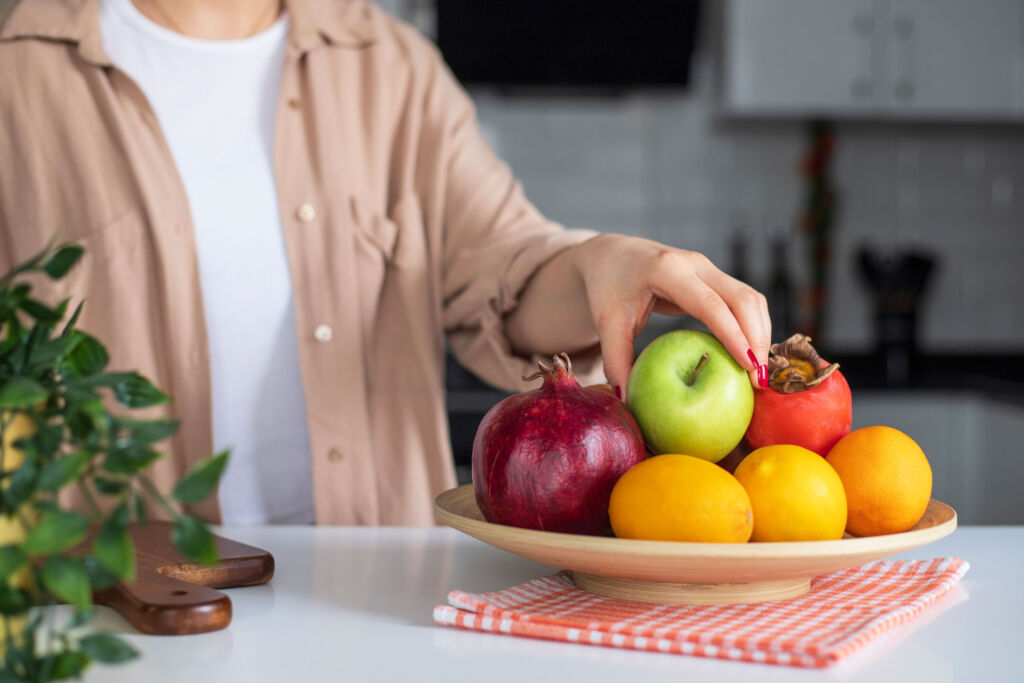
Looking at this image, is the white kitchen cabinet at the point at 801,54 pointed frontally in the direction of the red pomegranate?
yes

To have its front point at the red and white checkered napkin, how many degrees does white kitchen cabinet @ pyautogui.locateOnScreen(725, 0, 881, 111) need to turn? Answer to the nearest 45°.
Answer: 0° — it already faces it

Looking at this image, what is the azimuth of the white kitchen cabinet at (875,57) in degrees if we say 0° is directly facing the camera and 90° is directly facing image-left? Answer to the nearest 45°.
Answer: approximately 0°

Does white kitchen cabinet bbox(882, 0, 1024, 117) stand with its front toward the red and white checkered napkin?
yes

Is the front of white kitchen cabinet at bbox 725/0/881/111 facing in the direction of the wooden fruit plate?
yes

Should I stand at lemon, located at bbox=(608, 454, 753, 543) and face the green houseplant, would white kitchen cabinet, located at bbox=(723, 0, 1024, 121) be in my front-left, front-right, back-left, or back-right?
back-right

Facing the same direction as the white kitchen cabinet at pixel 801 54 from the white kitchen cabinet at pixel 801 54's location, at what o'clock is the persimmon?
The persimmon is roughly at 12 o'clock from the white kitchen cabinet.
